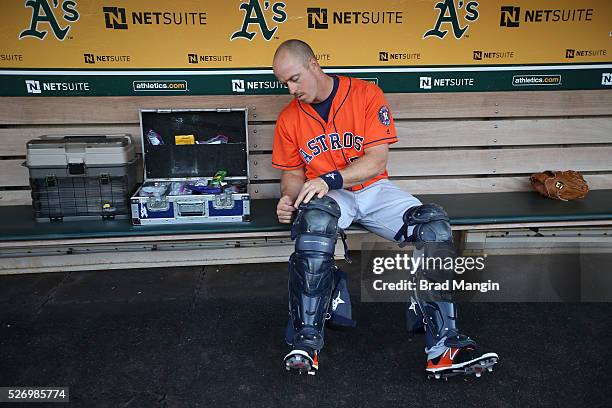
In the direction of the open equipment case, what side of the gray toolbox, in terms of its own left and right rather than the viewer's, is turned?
left

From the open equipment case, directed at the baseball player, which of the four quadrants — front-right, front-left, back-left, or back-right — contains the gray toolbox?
back-right

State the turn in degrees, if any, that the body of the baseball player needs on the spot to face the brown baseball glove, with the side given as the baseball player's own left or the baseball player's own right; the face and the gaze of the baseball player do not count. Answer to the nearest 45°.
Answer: approximately 135° to the baseball player's own left

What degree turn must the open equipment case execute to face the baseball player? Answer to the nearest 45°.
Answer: approximately 45° to its left

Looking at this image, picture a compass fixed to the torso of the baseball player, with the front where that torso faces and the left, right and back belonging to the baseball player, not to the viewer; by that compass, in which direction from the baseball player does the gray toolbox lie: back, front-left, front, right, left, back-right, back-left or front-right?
right

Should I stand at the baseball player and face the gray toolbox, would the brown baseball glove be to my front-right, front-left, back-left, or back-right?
back-right

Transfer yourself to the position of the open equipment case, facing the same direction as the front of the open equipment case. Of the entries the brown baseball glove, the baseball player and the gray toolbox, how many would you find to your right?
1

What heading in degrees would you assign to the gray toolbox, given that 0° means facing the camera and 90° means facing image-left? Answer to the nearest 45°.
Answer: approximately 0°

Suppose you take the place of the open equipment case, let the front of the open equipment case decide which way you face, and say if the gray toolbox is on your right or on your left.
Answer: on your right
